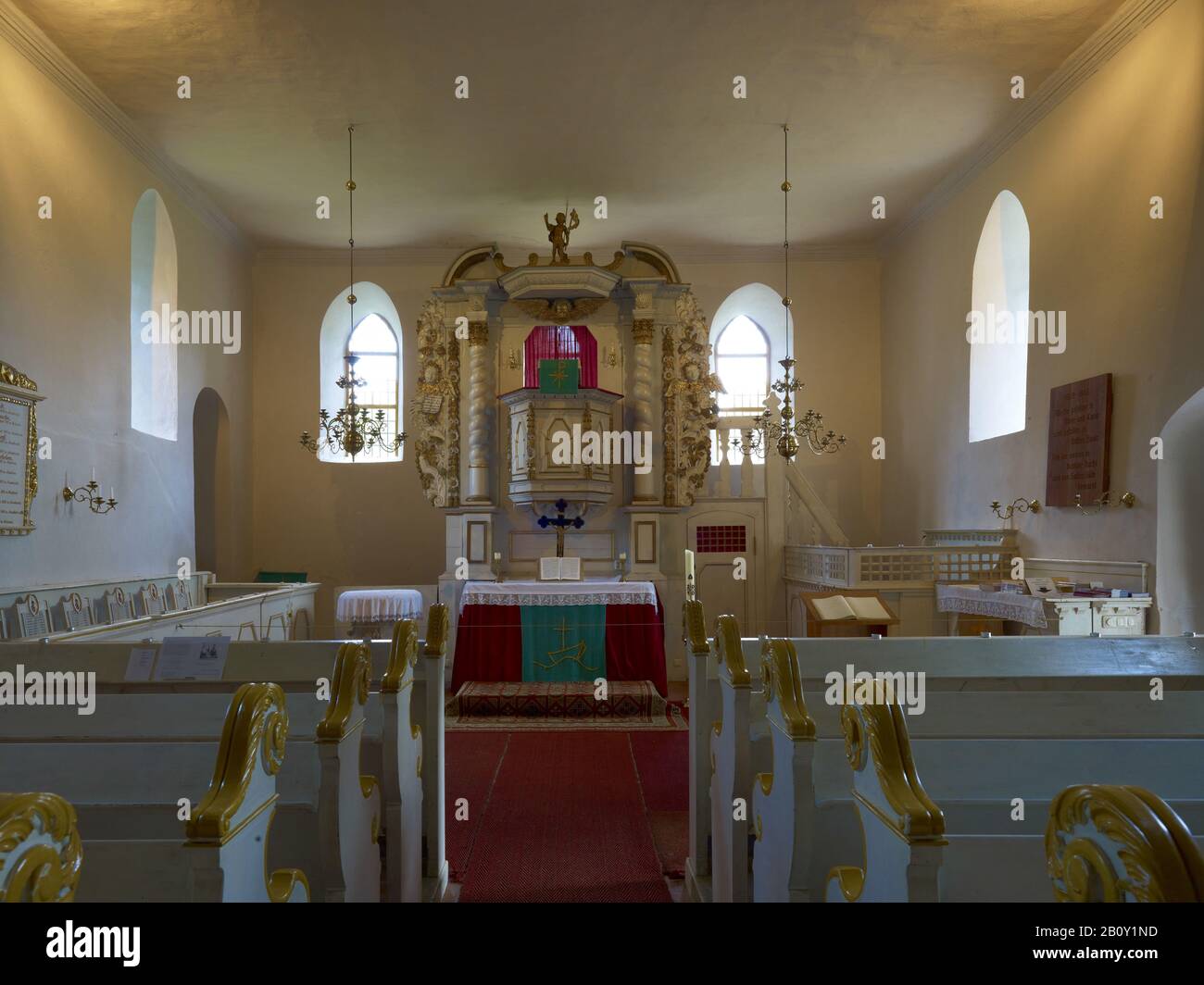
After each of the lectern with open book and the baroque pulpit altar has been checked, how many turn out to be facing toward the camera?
2

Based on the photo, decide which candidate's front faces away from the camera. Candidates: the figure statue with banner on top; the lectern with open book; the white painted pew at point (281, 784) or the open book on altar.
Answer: the white painted pew

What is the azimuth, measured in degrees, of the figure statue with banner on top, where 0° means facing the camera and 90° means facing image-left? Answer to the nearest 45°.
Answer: approximately 0°

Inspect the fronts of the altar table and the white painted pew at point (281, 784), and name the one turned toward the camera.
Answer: the altar table

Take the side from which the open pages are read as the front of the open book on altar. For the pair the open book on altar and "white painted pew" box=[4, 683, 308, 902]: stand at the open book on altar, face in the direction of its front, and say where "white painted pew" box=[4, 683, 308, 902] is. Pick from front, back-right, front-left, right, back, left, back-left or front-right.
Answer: front

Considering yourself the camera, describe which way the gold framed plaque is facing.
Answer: facing the viewer and to the right of the viewer

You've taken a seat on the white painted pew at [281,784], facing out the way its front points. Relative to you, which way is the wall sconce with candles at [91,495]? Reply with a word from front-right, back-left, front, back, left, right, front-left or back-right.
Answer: front

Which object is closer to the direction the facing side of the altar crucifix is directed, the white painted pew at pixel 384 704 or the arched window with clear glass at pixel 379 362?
the white painted pew

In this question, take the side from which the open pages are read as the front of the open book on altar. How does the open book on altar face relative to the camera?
toward the camera

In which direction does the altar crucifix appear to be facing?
toward the camera

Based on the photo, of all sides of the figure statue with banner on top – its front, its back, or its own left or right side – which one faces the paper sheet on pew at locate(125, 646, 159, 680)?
front

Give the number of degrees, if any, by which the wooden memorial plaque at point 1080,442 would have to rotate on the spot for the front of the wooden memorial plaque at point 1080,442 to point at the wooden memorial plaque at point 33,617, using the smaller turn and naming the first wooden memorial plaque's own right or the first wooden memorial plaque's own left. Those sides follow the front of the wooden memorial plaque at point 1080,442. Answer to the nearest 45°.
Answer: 0° — it already faces it

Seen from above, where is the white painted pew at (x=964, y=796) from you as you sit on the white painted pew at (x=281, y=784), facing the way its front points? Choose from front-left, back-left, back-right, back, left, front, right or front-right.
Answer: back-right

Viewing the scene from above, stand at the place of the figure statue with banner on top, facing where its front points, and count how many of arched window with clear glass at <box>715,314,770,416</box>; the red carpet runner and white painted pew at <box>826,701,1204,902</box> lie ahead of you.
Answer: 2

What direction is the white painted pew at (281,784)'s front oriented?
away from the camera

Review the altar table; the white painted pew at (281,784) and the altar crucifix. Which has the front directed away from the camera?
the white painted pew

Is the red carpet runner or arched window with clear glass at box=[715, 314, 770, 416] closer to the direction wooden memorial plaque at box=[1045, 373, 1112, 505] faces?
the red carpet runner

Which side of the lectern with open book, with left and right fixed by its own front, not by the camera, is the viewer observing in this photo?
front
